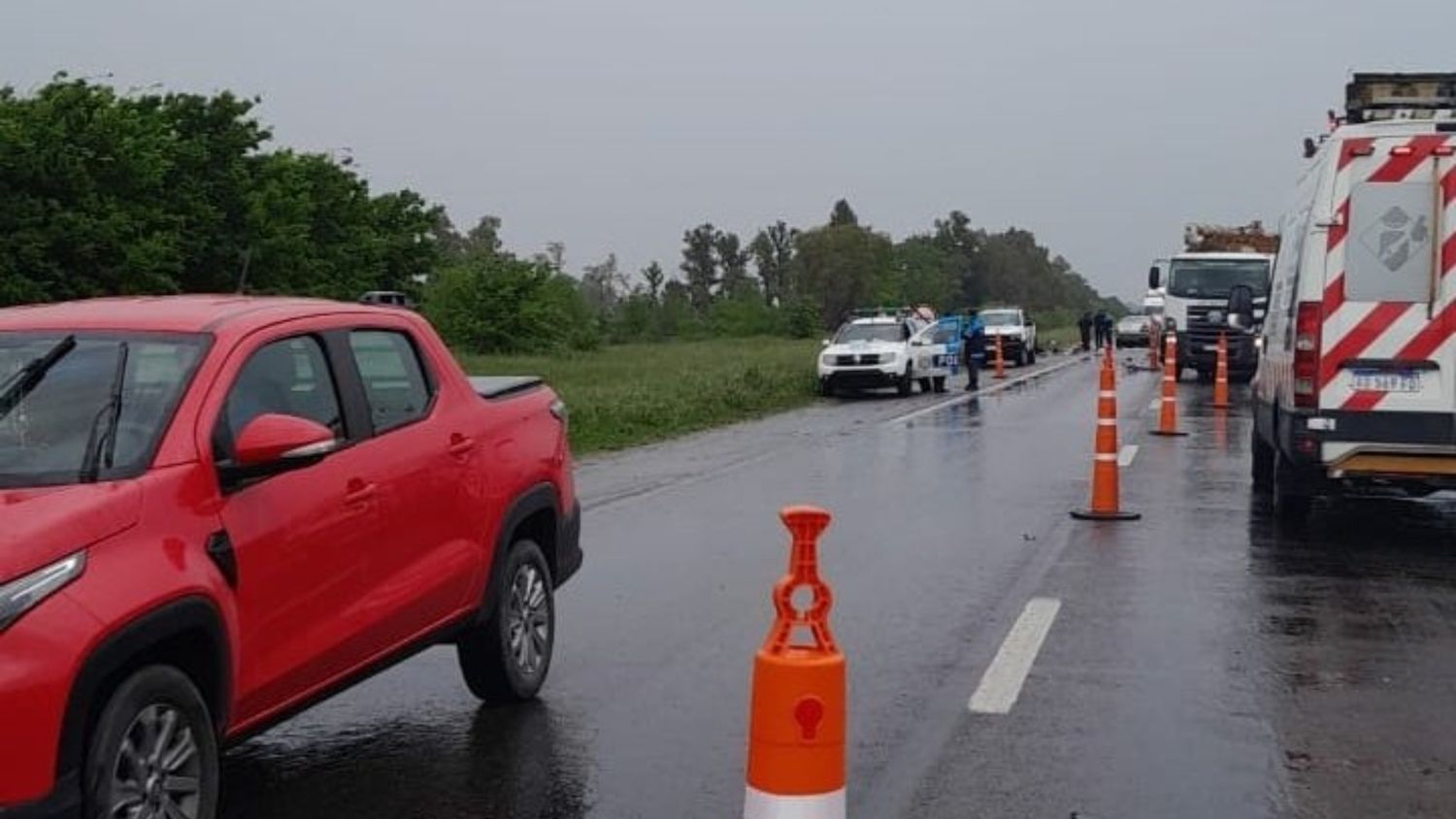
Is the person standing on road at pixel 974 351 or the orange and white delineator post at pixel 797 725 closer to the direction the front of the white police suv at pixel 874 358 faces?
the orange and white delineator post

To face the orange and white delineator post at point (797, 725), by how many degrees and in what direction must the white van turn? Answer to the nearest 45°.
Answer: approximately 180°

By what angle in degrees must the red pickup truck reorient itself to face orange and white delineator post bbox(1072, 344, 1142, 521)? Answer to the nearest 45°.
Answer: approximately 180°

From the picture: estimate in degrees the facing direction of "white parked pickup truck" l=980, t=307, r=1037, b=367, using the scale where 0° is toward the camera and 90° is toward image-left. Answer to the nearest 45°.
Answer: approximately 45°

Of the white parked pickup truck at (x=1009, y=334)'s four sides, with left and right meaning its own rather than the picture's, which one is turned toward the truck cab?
left

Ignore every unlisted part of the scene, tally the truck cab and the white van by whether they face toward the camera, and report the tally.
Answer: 1

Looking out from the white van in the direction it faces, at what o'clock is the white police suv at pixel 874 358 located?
The white police suv is roughly at 11 o'clock from the white van.

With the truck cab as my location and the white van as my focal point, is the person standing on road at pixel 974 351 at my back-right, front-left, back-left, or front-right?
front-right

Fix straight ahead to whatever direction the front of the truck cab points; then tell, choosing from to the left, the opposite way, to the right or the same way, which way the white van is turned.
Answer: the opposite way

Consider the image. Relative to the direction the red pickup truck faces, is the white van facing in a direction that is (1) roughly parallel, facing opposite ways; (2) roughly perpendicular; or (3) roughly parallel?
roughly parallel, facing opposite ways

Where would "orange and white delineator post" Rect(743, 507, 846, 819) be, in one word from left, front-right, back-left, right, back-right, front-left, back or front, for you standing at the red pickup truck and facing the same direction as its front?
left

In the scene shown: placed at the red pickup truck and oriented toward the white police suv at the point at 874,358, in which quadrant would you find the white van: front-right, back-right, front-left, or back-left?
front-right

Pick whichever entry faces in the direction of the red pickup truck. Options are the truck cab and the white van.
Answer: the truck cab

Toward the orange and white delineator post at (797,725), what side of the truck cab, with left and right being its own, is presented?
front

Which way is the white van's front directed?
away from the camera

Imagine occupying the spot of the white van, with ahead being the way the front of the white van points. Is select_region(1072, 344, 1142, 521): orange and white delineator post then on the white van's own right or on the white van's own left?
on the white van's own left

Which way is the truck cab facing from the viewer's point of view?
toward the camera

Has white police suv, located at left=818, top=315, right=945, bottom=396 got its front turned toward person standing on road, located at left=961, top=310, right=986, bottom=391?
no

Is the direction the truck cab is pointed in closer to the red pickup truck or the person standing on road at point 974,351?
the red pickup truck
